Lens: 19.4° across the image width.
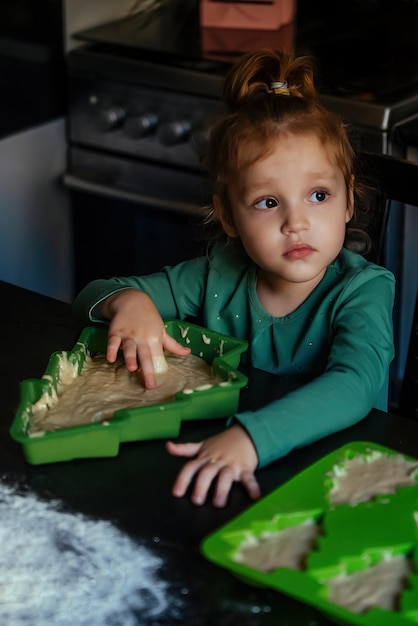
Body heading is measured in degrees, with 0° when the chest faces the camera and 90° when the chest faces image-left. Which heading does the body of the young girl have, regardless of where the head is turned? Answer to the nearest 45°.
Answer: approximately 45°

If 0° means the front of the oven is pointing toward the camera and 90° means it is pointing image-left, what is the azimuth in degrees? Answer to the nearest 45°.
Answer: approximately 45°

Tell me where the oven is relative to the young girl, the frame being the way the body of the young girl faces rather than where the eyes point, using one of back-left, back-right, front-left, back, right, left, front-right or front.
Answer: back-right

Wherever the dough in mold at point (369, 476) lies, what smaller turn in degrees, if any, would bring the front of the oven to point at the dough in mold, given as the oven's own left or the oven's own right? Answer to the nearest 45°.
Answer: approximately 45° to the oven's own left
